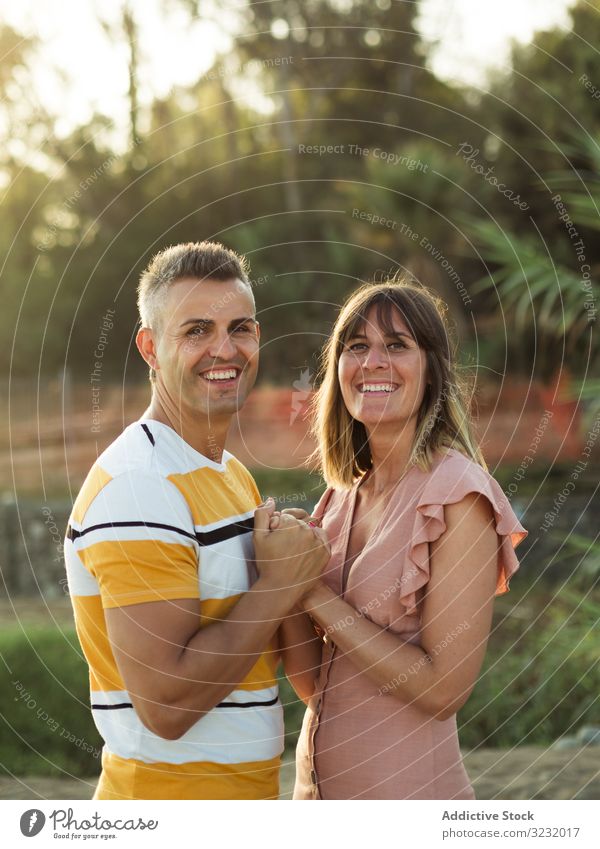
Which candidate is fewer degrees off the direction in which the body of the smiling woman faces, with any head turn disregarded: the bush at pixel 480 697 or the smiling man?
the smiling man

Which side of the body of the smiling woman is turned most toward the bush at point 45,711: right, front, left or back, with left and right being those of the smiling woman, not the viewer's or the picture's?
right

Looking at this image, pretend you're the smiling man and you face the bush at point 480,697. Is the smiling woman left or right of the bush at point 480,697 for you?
right

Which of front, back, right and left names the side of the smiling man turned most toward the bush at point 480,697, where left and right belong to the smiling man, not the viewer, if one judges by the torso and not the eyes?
left

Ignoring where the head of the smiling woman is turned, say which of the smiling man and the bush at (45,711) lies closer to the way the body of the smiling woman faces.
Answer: the smiling man

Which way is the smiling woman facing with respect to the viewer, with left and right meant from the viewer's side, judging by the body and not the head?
facing the viewer and to the left of the viewer

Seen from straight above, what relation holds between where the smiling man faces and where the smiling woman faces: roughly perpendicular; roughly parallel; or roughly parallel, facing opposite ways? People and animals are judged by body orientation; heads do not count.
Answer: roughly perpendicular

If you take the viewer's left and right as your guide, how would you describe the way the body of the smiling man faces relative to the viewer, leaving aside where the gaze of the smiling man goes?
facing the viewer and to the right of the viewer

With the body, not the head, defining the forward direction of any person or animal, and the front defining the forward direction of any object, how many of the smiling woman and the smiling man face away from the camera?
0
